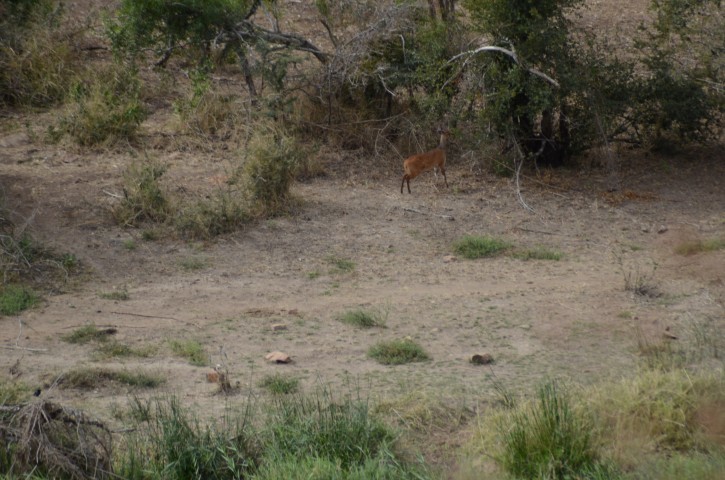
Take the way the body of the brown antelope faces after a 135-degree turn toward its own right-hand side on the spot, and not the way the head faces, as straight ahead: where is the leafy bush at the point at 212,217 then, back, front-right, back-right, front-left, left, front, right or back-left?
front

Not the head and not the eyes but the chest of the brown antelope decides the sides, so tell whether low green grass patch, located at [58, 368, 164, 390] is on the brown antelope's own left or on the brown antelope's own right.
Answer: on the brown antelope's own right

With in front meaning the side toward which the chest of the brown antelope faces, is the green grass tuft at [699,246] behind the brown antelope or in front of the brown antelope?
in front

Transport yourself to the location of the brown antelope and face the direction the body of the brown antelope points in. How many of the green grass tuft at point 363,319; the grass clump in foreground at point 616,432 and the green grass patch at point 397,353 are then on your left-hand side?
0

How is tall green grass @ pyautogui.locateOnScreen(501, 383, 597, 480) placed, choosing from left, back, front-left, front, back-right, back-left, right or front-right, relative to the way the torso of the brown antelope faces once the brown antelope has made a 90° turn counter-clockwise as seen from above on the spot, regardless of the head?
back

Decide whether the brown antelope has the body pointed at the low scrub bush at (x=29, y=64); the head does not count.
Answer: no

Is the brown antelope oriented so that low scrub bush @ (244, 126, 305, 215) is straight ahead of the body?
no

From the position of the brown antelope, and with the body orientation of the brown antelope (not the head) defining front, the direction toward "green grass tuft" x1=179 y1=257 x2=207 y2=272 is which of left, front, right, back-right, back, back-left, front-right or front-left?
back-right

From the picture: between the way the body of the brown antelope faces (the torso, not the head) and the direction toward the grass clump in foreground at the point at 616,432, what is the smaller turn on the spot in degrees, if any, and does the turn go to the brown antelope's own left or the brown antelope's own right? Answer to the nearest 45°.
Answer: approximately 90° to the brown antelope's own right

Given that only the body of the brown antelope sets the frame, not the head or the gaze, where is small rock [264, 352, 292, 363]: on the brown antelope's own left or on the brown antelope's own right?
on the brown antelope's own right

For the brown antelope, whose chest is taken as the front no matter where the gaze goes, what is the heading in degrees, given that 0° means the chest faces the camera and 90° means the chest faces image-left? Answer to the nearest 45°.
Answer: approximately 270°

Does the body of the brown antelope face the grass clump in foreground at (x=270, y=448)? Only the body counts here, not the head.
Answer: no

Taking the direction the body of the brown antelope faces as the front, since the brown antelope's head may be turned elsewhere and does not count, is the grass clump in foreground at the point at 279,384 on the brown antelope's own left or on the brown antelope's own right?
on the brown antelope's own right

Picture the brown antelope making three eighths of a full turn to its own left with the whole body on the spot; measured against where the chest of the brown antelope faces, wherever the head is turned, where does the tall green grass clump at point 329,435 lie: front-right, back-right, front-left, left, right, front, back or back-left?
back-left

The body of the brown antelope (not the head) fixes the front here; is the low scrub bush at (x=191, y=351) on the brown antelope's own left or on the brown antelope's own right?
on the brown antelope's own right

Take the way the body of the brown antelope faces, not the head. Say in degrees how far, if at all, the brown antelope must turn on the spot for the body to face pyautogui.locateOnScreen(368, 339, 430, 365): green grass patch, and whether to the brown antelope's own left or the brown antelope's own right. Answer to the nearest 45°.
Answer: approximately 90° to the brown antelope's own right

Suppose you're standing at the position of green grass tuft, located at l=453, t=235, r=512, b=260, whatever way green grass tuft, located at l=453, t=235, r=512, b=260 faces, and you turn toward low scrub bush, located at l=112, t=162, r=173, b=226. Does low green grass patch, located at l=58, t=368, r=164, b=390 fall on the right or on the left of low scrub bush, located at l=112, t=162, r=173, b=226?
left

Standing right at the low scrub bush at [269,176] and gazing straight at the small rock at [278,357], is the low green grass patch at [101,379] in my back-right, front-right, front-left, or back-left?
front-right

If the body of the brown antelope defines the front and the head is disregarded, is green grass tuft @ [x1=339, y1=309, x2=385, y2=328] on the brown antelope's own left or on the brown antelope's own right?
on the brown antelope's own right
